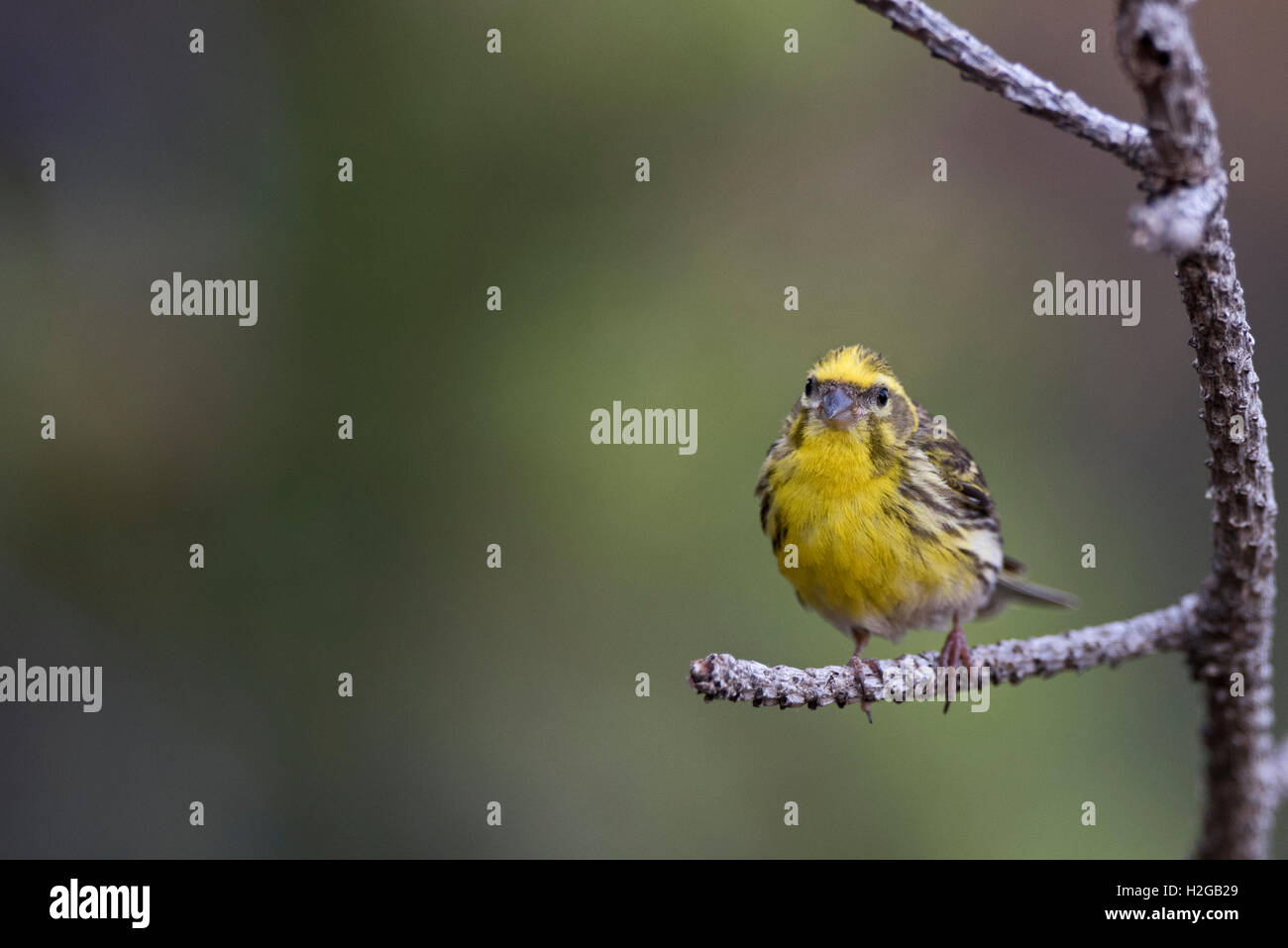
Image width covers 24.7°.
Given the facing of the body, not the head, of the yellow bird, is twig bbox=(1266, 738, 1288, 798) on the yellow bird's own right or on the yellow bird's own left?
on the yellow bird's own left

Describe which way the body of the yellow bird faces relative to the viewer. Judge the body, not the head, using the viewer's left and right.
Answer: facing the viewer and to the left of the viewer
